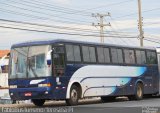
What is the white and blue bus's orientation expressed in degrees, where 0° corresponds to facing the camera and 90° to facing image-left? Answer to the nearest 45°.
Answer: approximately 45°
